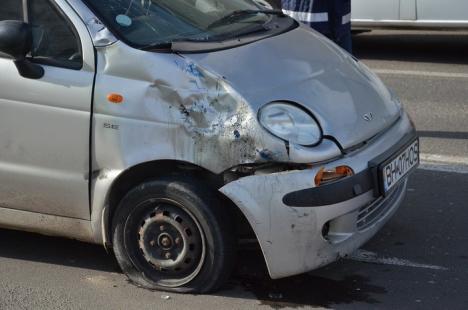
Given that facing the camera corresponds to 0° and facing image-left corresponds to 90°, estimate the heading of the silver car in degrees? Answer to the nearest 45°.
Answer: approximately 315°
